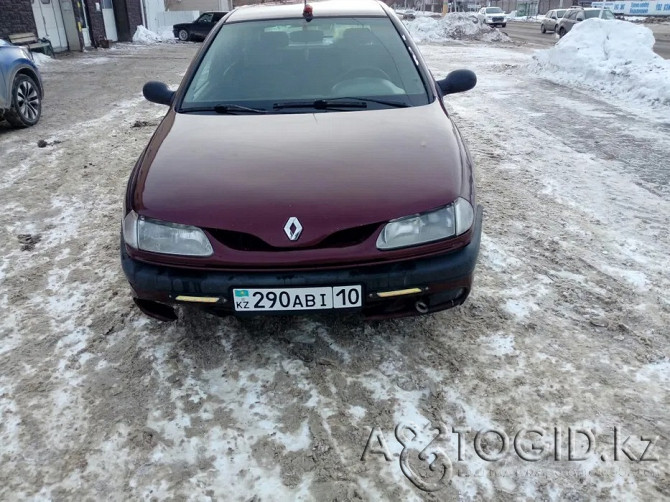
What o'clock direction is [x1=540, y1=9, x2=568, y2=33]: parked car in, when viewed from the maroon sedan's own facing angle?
The parked car is roughly at 7 o'clock from the maroon sedan.

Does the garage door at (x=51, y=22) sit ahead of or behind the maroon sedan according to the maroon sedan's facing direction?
behind

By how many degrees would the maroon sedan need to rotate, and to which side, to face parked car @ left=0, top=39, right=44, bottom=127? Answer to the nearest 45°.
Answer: approximately 135° to its right

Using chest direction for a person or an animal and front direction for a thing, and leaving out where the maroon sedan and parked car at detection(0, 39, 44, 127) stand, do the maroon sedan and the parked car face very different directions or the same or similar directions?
very different directions

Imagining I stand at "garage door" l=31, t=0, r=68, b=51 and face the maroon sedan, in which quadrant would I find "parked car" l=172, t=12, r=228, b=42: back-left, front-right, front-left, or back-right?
back-left

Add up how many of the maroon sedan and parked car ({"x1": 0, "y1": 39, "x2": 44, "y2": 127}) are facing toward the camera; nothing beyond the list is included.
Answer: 1

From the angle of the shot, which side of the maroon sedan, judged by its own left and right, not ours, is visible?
front

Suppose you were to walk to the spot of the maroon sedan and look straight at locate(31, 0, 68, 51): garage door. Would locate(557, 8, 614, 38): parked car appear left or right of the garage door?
right
